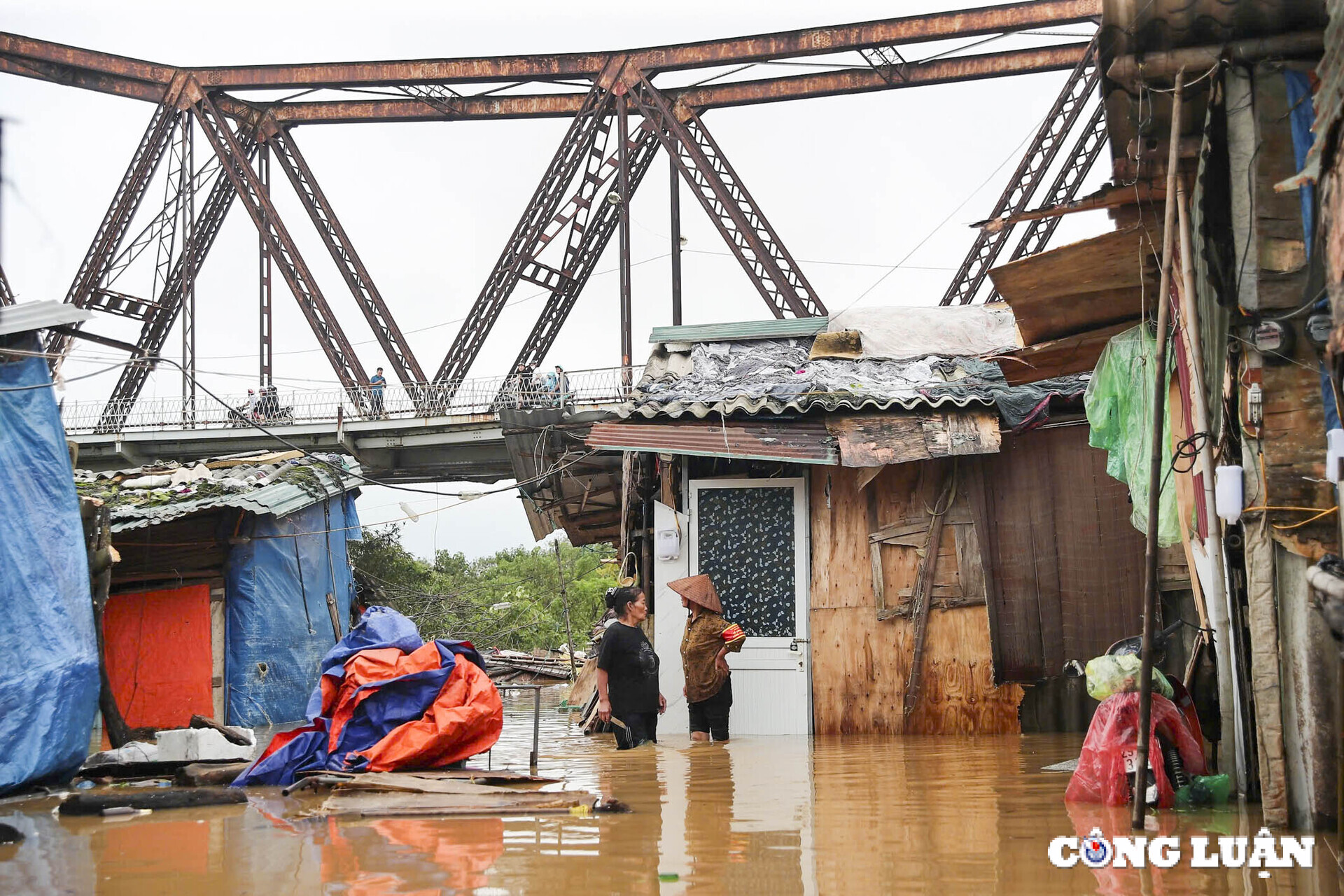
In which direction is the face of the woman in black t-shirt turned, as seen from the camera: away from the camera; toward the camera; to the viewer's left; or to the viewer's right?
to the viewer's right

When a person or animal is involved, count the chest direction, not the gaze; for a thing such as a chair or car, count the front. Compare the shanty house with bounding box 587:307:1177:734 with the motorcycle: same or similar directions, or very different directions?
very different directions

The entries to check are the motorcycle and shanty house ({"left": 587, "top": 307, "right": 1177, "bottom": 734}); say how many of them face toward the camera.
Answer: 1

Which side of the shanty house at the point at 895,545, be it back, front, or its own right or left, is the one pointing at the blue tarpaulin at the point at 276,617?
right

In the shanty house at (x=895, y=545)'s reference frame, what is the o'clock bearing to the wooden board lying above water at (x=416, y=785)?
The wooden board lying above water is roughly at 1 o'clock from the shanty house.

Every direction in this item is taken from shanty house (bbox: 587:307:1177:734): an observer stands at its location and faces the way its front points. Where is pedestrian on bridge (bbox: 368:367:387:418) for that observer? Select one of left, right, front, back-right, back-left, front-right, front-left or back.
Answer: back-right

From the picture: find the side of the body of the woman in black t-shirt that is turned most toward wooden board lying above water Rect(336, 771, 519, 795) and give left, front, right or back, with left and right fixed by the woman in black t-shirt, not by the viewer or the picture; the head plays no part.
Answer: right
